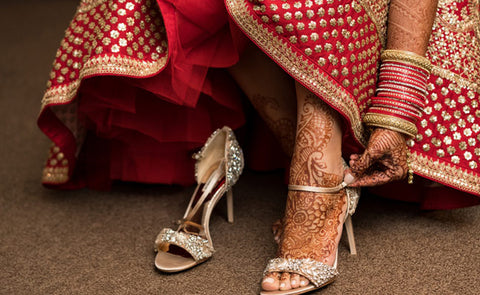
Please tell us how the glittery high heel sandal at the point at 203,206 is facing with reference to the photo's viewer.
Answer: facing the viewer and to the left of the viewer
